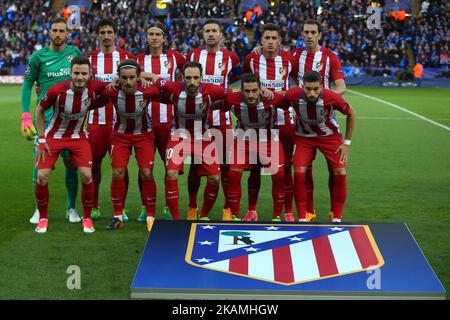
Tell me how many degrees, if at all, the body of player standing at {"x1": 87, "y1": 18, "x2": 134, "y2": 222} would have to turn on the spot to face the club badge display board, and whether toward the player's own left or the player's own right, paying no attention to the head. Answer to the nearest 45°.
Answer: approximately 45° to the player's own left

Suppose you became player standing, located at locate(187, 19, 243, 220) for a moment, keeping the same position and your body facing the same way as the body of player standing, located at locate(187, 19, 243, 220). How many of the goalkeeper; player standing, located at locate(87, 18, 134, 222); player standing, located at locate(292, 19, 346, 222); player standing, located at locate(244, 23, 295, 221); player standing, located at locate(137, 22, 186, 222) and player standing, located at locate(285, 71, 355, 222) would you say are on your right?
3

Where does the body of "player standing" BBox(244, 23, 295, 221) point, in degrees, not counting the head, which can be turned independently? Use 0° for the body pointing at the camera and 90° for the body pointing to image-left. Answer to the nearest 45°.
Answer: approximately 0°

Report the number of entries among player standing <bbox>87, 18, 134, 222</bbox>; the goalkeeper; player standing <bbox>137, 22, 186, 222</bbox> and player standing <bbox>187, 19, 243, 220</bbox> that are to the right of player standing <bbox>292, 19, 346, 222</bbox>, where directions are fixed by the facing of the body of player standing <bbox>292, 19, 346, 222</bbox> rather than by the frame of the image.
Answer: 4

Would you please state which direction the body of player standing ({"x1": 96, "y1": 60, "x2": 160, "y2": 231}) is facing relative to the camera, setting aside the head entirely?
toward the camera

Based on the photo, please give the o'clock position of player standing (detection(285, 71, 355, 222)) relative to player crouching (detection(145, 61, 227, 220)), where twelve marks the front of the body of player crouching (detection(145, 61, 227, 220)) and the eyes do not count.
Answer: player standing (detection(285, 71, 355, 222)) is roughly at 9 o'clock from player crouching (detection(145, 61, 227, 220)).

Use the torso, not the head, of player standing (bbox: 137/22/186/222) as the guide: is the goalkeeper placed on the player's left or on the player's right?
on the player's right

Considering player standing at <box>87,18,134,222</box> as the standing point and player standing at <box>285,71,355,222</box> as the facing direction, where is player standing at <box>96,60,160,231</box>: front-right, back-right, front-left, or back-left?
front-right

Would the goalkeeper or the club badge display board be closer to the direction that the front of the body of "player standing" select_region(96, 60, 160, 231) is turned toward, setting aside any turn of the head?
the club badge display board

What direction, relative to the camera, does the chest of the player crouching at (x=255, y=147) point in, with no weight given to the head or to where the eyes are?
toward the camera

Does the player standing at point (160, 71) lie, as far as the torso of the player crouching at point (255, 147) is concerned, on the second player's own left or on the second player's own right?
on the second player's own right

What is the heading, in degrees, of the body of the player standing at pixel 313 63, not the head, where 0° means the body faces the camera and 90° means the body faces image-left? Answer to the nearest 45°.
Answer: approximately 0°

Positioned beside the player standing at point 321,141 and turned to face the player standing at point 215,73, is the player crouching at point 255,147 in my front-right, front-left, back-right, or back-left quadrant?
front-left

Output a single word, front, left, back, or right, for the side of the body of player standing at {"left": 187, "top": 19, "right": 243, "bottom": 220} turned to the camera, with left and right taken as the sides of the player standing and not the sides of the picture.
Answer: front
